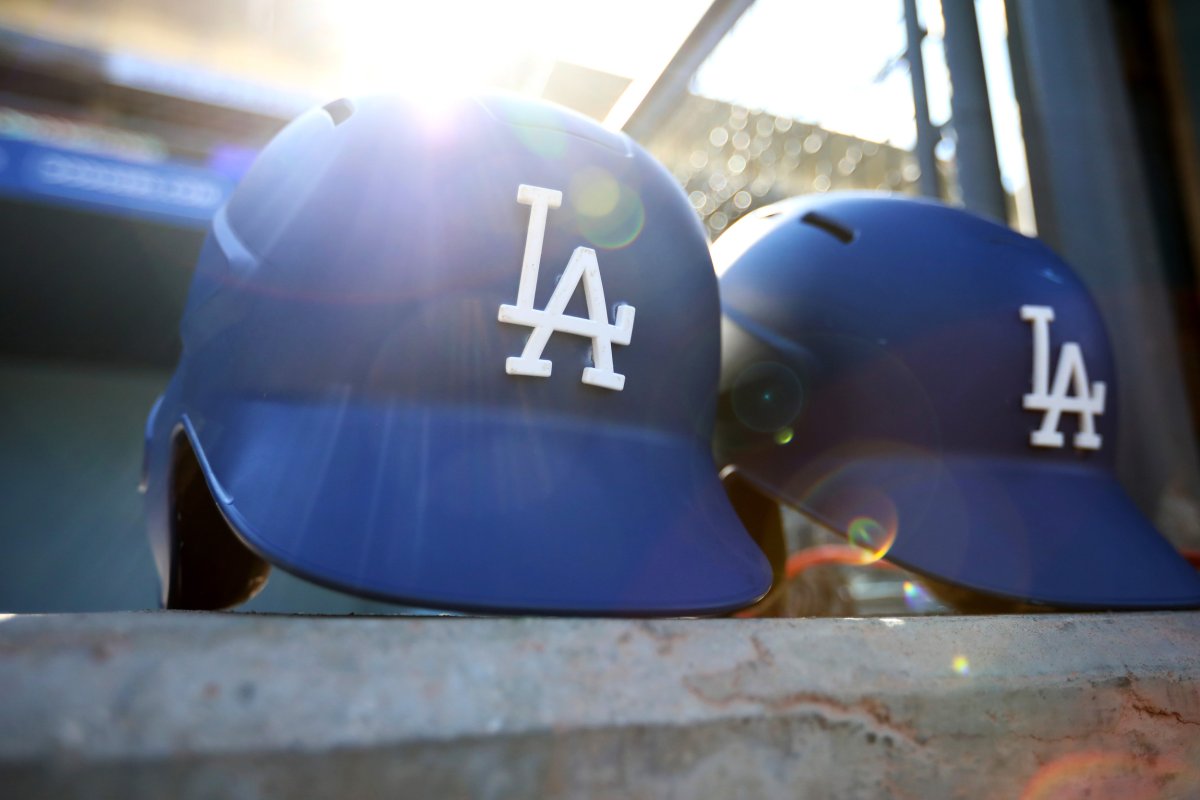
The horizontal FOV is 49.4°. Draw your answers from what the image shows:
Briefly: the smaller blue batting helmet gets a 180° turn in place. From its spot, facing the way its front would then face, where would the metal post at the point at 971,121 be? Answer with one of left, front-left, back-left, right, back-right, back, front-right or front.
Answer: front-right

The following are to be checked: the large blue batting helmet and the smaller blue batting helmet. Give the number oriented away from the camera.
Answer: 0

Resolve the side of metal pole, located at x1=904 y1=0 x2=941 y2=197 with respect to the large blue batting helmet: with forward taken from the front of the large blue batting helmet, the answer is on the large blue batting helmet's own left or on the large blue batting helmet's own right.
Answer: on the large blue batting helmet's own left

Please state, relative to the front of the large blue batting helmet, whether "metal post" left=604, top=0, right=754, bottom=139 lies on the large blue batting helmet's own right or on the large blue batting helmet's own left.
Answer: on the large blue batting helmet's own left

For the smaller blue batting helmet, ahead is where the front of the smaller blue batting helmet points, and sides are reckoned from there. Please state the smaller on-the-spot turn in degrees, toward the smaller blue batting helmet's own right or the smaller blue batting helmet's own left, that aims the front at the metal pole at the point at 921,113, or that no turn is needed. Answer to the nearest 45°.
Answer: approximately 135° to the smaller blue batting helmet's own left

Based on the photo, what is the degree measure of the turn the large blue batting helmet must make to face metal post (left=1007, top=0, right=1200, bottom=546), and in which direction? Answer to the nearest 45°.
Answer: approximately 90° to its left
